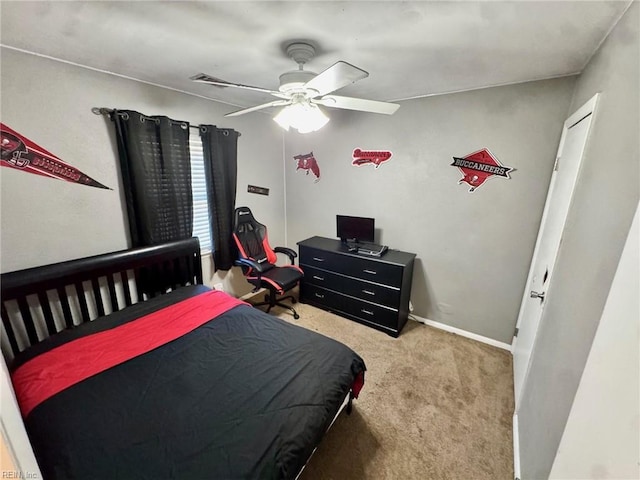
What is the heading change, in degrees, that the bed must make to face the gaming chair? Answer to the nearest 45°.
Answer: approximately 90° to its left

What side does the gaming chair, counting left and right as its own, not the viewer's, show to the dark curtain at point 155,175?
right

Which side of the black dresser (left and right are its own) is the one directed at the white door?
left

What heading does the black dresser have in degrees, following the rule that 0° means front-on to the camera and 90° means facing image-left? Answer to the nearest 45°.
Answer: approximately 45°
